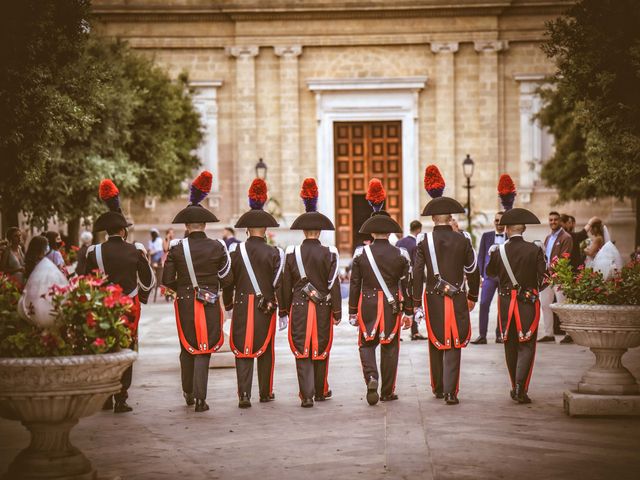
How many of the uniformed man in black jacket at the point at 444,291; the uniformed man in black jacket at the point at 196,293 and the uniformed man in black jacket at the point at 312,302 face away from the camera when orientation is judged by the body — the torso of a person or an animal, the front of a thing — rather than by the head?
3

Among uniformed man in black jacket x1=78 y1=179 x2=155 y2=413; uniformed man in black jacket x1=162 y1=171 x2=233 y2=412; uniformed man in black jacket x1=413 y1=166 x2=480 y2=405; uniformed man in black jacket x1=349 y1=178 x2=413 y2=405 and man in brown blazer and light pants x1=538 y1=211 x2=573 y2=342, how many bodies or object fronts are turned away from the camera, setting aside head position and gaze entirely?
4

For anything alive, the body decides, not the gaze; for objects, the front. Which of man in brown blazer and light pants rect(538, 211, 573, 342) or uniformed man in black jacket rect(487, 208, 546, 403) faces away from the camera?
the uniformed man in black jacket

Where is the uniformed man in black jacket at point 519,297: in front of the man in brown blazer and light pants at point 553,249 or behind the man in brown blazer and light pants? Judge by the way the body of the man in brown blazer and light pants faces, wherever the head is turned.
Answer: in front

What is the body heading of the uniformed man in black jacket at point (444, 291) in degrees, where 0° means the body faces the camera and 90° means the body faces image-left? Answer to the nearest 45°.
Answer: approximately 180°

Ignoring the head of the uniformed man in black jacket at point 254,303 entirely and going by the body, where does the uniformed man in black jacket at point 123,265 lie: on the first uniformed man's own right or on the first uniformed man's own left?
on the first uniformed man's own left

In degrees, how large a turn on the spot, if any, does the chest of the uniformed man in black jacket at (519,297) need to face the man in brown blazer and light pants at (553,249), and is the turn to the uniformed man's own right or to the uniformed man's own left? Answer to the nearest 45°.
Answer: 0° — they already face them

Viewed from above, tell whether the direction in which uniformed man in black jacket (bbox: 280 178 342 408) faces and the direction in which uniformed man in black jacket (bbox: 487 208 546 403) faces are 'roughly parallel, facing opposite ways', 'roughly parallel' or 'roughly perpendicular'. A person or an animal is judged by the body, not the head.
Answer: roughly parallel

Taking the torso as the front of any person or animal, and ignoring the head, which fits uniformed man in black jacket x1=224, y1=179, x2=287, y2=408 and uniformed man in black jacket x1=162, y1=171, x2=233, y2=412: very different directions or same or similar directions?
same or similar directions

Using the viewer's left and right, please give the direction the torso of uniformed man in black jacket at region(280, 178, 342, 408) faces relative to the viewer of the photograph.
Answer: facing away from the viewer

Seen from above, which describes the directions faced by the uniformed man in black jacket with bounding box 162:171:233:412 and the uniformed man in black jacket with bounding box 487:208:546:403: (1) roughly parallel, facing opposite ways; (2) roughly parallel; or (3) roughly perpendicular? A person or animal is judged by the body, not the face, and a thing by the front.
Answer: roughly parallel

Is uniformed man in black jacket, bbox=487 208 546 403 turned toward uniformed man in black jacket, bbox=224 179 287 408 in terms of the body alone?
no

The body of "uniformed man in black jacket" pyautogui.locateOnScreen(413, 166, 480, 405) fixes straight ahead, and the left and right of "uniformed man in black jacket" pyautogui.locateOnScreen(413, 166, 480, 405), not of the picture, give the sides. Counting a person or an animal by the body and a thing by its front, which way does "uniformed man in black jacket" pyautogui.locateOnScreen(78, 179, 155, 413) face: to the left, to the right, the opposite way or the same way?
the same way

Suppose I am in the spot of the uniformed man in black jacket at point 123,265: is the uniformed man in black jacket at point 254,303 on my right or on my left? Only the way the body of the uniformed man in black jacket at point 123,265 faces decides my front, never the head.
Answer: on my right

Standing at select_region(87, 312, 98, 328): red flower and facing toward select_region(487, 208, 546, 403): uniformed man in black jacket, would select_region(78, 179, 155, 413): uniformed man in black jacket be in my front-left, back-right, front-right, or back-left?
front-left

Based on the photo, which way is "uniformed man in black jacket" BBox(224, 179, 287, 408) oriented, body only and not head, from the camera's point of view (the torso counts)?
away from the camera

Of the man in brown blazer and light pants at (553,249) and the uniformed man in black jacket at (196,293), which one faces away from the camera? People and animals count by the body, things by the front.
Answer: the uniformed man in black jacket

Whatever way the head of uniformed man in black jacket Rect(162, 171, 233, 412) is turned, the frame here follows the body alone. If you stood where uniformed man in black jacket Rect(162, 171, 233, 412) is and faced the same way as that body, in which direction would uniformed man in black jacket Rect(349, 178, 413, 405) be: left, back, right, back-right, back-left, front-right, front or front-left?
right

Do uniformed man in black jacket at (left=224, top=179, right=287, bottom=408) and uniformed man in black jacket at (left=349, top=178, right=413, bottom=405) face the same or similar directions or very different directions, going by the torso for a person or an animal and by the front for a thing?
same or similar directions

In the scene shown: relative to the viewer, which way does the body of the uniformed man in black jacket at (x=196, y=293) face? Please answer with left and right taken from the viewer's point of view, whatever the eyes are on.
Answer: facing away from the viewer

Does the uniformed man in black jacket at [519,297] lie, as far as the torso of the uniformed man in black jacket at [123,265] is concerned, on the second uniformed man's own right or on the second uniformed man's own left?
on the second uniformed man's own right

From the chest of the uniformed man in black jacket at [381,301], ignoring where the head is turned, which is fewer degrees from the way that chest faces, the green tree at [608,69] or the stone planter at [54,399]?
the green tree

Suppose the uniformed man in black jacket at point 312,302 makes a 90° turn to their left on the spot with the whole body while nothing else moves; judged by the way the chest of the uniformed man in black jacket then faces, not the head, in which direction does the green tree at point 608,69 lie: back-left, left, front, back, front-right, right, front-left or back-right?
back-right
